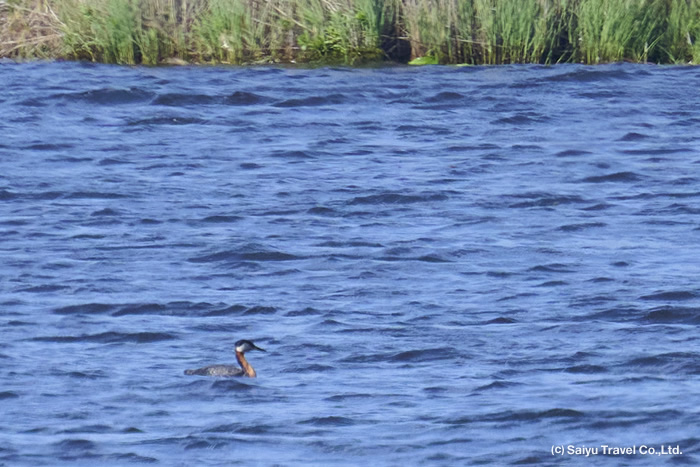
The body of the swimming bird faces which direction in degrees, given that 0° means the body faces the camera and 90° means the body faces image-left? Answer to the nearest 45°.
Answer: approximately 270°

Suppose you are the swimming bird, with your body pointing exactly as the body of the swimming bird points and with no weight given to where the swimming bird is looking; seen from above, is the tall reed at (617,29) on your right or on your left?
on your left
